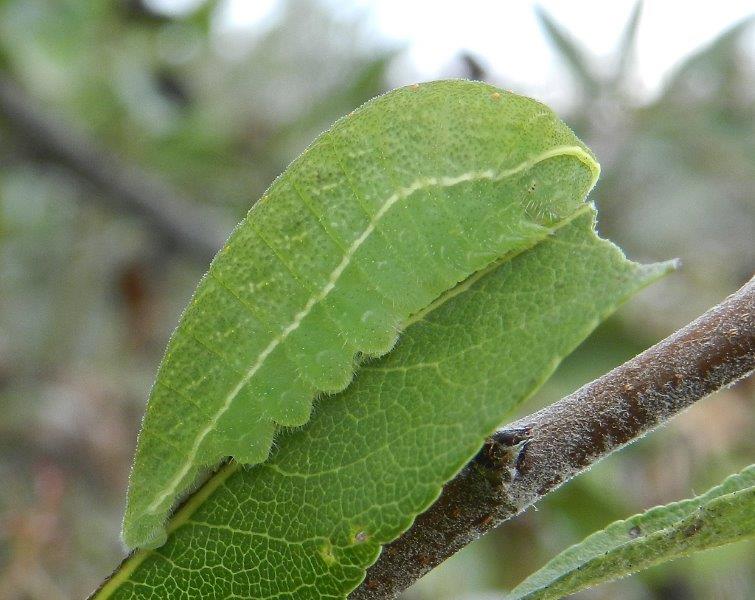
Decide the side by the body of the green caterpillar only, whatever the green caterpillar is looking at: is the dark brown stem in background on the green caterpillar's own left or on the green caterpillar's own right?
on the green caterpillar's own left

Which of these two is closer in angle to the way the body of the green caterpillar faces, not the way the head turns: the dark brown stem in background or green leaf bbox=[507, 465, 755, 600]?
the green leaf

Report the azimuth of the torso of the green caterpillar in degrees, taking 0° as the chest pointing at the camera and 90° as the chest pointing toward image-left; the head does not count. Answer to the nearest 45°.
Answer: approximately 270°

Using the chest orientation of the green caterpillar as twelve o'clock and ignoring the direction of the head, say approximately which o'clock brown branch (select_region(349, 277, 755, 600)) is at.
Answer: The brown branch is roughly at 1 o'clock from the green caterpillar.

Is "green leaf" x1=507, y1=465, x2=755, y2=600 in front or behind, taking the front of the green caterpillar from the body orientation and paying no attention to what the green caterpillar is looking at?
in front
